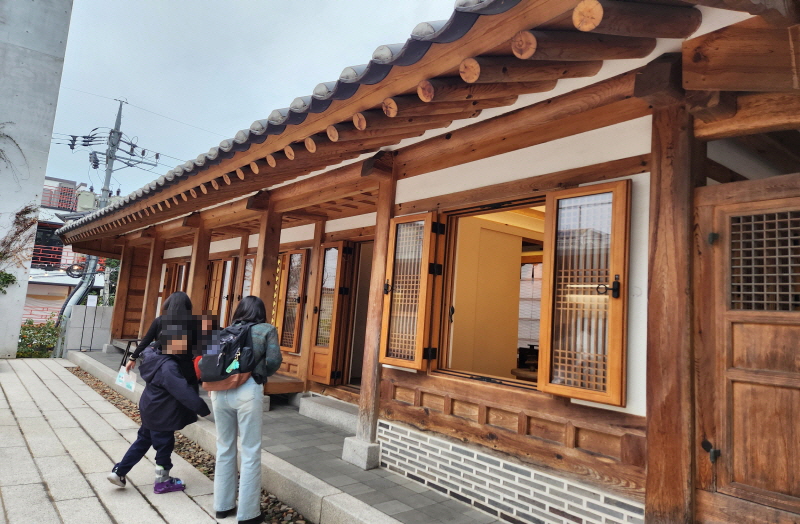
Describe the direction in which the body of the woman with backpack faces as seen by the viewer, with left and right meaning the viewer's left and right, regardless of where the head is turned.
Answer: facing away from the viewer and to the right of the viewer

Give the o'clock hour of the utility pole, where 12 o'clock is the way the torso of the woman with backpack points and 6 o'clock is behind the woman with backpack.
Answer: The utility pole is roughly at 10 o'clock from the woman with backpack.

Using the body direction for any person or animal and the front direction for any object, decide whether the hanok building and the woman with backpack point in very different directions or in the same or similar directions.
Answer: very different directions

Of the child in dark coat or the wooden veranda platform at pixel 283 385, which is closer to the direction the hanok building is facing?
the child in dark coat

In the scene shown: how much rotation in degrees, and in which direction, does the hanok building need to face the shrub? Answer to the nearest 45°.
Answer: approximately 90° to its right

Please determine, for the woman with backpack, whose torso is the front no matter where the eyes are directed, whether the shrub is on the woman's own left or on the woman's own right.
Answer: on the woman's own left

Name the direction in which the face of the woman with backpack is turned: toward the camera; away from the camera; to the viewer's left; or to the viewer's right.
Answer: away from the camera

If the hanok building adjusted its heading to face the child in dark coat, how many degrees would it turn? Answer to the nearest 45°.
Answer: approximately 45° to its right

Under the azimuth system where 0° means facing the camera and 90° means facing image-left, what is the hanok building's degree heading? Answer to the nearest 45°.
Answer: approximately 45°

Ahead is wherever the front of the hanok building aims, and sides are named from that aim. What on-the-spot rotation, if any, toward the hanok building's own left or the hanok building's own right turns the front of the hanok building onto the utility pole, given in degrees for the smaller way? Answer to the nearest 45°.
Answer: approximately 90° to the hanok building's own right
